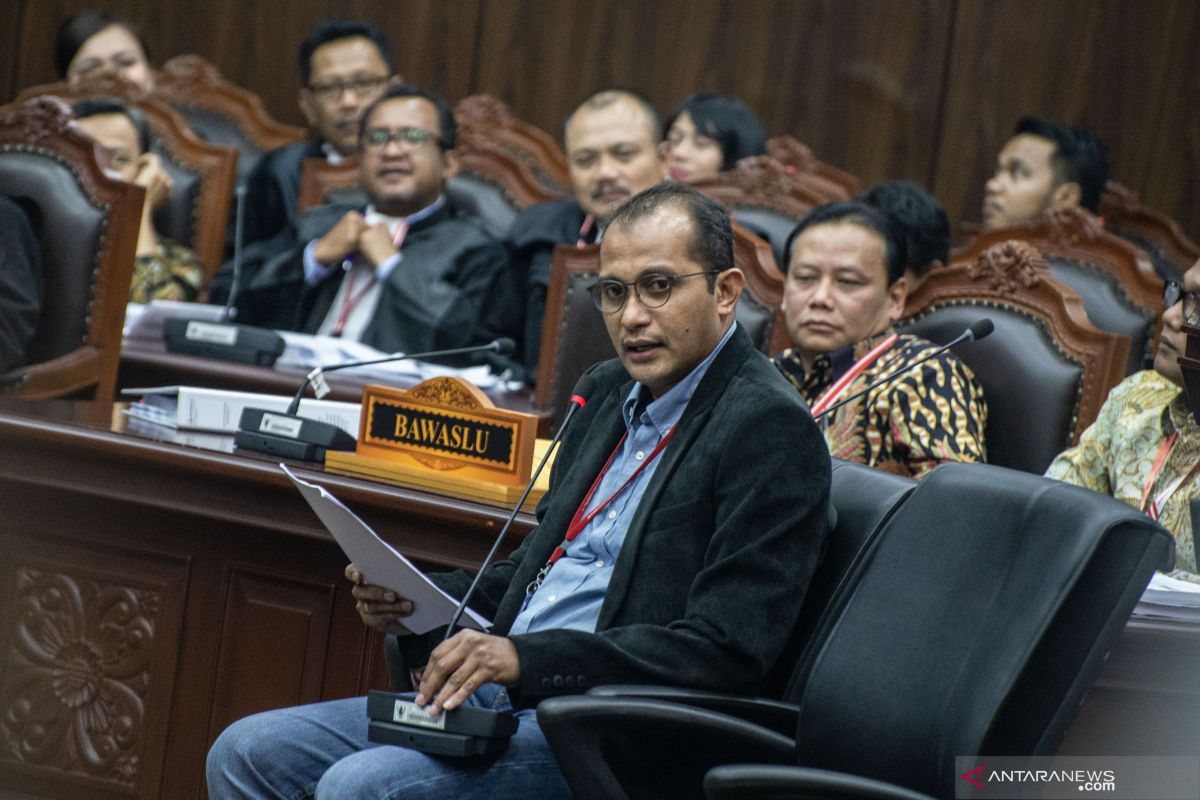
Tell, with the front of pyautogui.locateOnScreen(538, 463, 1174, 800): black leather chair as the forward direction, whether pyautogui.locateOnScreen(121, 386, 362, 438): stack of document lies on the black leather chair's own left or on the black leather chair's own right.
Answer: on the black leather chair's own right

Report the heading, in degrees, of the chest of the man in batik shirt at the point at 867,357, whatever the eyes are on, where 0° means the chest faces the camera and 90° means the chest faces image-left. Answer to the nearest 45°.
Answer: approximately 45°

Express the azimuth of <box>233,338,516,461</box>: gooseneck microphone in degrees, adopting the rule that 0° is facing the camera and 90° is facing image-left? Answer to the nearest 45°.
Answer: approximately 225°

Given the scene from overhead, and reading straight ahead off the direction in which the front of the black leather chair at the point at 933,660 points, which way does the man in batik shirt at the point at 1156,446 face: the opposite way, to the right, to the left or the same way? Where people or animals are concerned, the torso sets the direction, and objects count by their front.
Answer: the same way

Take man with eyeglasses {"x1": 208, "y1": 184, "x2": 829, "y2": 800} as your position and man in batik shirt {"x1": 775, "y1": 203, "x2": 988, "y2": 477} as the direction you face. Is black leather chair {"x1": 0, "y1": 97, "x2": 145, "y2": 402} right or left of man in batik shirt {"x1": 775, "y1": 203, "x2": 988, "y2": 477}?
left

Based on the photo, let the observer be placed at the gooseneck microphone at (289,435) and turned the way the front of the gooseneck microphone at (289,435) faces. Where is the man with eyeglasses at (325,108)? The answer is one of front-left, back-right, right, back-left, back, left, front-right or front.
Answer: front-left

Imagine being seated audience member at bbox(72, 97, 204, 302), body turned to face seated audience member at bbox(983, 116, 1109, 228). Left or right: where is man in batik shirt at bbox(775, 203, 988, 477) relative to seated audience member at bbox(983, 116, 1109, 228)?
right

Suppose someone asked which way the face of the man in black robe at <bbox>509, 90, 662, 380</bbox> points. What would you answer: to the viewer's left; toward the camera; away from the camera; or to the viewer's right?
toward the camera

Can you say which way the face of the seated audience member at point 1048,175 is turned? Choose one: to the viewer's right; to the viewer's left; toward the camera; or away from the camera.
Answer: to the viewer's left

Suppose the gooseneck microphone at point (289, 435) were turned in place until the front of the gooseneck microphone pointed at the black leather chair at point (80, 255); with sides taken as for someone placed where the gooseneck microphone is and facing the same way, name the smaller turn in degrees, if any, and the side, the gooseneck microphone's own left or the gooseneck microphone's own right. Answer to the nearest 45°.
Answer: approximately 90° to the gooseneck microphone's own left

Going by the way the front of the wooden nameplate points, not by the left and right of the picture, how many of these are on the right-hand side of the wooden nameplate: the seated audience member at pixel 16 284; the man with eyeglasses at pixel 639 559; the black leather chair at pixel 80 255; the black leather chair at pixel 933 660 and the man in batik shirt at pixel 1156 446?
2

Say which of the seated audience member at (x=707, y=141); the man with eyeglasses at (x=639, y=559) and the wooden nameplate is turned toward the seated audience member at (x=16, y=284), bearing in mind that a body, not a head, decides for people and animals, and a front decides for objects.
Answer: the seated audience member at (x=707, y=141)

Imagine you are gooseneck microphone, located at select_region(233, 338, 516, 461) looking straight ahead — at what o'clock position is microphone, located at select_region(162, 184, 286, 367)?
The microphone is roughly at 10 o'clock from the gooseneck microphone.

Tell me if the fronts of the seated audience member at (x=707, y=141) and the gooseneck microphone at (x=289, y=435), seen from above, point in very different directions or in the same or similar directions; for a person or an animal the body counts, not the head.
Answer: very different directions

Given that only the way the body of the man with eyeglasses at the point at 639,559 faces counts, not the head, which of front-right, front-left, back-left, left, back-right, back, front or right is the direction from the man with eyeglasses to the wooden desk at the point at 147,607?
right

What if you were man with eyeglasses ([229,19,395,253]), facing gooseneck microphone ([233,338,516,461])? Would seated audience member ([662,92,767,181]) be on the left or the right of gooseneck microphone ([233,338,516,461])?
left

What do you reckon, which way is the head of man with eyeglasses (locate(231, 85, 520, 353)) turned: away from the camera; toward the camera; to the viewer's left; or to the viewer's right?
toward the camera

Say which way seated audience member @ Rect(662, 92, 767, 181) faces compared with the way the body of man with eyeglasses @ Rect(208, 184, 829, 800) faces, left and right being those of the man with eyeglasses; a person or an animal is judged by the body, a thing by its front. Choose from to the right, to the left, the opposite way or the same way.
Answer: the same way

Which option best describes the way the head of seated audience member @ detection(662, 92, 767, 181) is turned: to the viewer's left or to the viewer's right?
to the viewer's left
